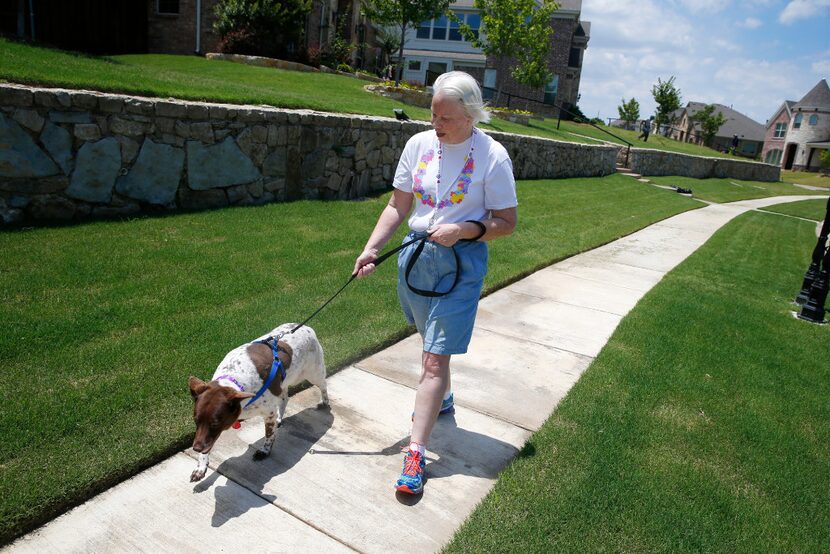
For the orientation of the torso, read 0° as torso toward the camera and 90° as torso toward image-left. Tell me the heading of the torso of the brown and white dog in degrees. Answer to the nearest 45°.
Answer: approximately 45°

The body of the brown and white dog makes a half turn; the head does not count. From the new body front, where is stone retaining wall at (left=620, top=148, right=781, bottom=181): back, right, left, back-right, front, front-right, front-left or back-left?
front

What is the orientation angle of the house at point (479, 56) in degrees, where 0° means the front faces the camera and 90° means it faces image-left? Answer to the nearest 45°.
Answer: approximately 45°

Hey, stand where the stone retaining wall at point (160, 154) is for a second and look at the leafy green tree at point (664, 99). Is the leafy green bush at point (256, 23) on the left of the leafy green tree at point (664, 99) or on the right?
left

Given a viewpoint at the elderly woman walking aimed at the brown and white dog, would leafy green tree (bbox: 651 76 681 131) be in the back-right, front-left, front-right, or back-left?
back-right

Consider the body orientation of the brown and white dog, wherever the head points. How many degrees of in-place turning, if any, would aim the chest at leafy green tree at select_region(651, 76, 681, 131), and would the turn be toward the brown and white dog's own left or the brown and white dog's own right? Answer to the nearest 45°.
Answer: approximately 180°

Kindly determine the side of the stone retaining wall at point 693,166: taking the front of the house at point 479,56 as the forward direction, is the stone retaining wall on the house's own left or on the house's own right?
on the house's own left
